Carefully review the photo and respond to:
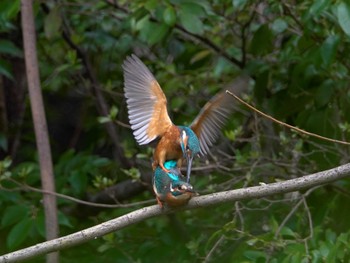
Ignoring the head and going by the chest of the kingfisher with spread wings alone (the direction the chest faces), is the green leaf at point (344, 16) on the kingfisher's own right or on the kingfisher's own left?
on the kingfisher's own left

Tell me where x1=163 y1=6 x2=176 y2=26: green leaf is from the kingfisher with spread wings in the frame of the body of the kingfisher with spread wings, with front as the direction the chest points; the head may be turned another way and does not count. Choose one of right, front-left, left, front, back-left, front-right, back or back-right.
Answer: back-left

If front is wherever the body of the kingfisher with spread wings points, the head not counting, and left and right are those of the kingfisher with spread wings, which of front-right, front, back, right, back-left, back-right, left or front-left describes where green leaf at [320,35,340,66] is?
left

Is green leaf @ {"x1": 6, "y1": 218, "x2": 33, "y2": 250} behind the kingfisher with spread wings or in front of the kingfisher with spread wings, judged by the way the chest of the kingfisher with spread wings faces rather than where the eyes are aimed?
behind

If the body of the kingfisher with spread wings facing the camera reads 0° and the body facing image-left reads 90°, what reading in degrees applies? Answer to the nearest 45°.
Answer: approximately 315°

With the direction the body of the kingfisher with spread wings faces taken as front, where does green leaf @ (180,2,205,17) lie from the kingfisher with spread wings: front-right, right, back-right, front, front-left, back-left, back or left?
back-left
